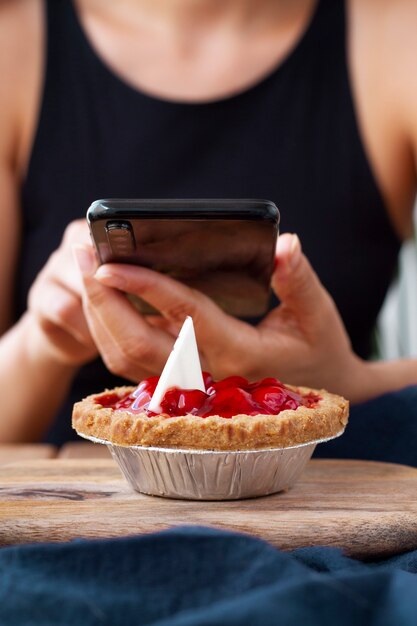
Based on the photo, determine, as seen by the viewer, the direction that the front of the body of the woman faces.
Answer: toward the camera

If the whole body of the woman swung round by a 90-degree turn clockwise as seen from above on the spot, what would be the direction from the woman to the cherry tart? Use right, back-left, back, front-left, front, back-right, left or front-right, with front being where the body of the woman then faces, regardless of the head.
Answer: left

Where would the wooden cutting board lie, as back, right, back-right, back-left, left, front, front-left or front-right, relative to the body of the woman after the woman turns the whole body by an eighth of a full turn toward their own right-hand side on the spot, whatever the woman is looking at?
front-left

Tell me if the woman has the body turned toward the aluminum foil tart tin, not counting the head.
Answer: yes

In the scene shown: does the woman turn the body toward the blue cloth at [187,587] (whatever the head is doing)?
yes
